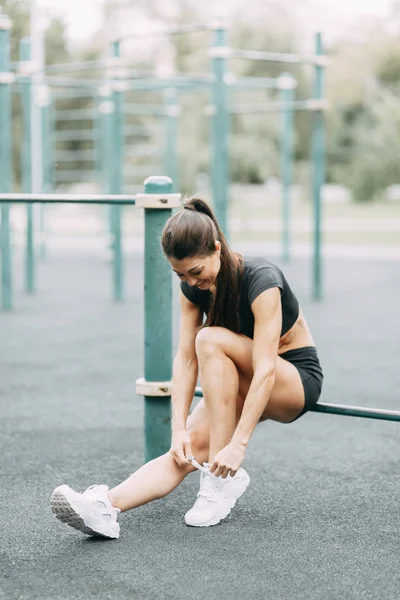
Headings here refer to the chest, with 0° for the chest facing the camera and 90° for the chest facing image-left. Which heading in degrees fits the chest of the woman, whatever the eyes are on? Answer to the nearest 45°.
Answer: approximately 45°

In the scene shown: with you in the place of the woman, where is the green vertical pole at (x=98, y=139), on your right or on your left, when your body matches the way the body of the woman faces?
on your right
